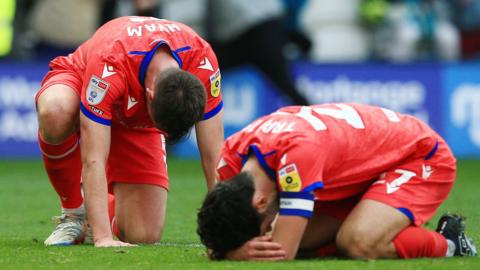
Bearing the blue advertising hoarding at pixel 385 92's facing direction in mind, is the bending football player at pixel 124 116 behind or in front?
in front

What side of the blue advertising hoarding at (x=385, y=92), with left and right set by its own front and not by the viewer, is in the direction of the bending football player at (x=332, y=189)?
front

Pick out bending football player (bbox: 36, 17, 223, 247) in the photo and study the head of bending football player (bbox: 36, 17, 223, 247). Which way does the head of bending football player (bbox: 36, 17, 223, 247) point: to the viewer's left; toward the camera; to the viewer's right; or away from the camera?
toward the camera

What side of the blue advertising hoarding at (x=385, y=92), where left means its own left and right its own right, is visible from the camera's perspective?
front

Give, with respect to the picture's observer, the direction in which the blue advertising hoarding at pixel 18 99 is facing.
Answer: facing the viewer

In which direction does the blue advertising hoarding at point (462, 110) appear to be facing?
toward the camera

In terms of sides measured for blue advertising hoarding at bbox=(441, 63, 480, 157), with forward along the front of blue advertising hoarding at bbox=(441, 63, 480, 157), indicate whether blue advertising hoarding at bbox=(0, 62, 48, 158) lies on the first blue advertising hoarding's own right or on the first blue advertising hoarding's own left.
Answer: on the first blue advertising hoarding's own right

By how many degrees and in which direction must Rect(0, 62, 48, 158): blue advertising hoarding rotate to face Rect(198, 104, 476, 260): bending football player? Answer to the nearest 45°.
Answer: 0° — it already faces them

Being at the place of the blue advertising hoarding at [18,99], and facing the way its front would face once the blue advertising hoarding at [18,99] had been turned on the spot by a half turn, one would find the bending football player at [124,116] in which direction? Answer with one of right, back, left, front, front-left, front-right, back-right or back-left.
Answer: back

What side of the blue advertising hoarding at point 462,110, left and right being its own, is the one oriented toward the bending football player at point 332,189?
front

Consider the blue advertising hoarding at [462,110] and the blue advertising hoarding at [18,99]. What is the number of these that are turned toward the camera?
2
